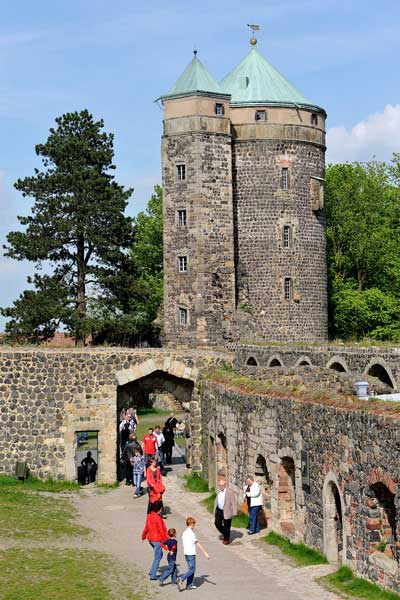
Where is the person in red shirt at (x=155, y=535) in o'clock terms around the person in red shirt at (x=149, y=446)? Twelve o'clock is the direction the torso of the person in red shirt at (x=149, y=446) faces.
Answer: the person in red shirt at (x=155, y=535) is roughly at 12 o'clock from the person in red shirt at (x=149, y=446).

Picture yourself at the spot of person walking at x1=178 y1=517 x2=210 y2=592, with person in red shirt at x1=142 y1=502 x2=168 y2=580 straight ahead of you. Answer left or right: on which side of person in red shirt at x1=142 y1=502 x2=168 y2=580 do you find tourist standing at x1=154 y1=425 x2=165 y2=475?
right
